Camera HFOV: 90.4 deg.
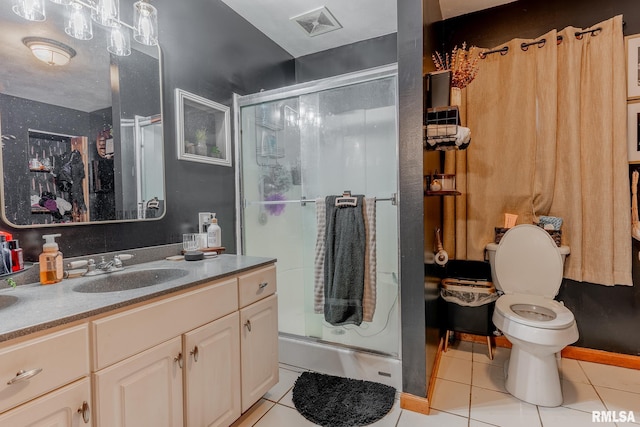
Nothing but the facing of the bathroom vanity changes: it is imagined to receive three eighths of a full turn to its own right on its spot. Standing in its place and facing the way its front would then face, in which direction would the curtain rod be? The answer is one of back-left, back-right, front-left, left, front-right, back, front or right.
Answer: back

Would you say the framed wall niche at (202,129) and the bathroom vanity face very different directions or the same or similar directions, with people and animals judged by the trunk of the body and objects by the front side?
same or similar directions

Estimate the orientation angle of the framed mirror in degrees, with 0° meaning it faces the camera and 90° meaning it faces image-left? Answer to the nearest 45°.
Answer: approximately 315°

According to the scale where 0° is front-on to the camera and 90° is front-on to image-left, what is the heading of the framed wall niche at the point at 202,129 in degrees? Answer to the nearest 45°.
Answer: approximately 315°

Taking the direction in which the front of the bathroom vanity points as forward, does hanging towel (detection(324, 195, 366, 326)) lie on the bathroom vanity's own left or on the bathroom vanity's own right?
on the bathroom vanity's own left

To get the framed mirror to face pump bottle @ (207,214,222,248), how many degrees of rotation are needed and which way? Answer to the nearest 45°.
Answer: approximately 45° to its left

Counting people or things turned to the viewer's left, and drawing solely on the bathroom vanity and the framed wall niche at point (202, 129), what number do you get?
0

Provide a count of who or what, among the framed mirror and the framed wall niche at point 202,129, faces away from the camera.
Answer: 0

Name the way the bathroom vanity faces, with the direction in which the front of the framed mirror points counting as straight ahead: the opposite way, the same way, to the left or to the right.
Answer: the same way

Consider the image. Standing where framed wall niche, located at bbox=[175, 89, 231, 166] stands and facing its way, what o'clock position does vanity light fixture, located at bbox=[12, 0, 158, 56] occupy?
The vanity light fixture is roughly at 3 o'clock from the framed wall niche.

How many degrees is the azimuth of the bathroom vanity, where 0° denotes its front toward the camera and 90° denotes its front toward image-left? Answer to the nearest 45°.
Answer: approximately 315°

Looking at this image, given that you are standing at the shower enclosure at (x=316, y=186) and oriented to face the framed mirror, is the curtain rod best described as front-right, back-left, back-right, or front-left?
back-left

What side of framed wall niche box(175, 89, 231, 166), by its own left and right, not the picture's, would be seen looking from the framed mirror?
right

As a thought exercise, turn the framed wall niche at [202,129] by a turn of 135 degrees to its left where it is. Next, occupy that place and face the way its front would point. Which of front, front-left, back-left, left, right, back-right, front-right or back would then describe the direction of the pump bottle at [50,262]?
back-left

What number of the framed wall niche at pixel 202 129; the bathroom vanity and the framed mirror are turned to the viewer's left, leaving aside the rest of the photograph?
0

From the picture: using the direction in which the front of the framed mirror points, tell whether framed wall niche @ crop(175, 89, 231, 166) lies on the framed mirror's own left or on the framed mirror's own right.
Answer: on the framed mirror's own left

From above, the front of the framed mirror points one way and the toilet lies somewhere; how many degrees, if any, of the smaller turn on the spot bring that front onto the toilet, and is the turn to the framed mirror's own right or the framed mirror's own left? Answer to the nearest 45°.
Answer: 0° — it already faces it
